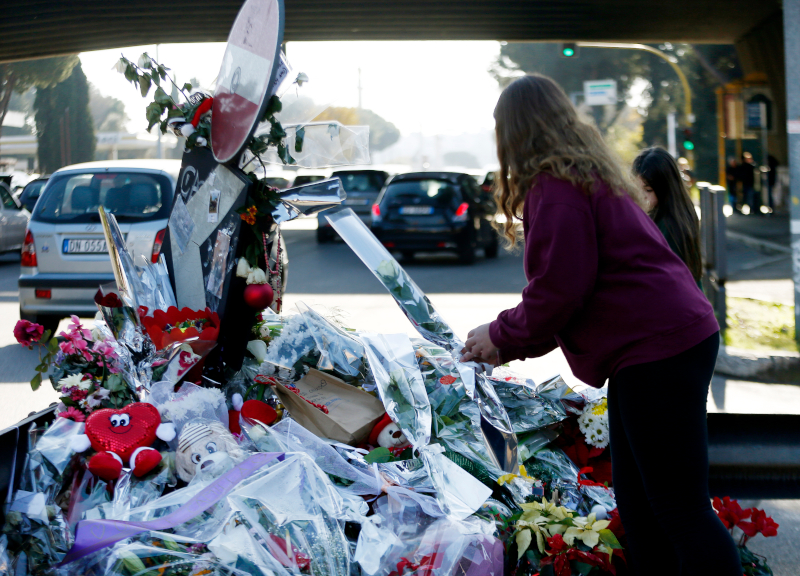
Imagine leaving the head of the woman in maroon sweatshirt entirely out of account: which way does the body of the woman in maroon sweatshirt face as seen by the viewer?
to the viewer's left

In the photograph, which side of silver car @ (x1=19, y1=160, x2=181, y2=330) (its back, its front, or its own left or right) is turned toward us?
back

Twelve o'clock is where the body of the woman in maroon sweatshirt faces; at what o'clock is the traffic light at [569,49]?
The traffic light is roughly at 3 o'clock from the woman in maroon sweatshirt.

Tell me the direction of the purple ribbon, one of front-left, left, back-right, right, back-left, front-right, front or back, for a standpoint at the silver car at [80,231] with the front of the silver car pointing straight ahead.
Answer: back

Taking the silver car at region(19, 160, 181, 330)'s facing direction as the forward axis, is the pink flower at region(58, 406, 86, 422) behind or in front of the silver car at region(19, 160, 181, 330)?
behind

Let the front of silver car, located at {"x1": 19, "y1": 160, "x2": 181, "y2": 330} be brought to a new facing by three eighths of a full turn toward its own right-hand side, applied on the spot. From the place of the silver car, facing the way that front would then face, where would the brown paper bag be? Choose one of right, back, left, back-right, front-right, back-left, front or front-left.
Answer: front-right

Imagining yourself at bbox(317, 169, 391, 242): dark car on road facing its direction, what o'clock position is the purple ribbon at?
The purple ribbon is roughly at 6 o'clock from the dark car on road.

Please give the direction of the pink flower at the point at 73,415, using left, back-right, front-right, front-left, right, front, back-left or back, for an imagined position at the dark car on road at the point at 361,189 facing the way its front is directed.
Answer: back

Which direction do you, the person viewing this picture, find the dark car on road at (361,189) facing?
facing away from the viewer

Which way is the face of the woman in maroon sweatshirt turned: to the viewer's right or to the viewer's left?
to the viewer's left

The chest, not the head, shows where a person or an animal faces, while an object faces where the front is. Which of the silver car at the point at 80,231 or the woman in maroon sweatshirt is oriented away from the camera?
the silver car

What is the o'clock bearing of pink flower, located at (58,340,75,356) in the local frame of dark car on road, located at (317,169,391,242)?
The pink flower is roughly at 6 o'clock from the dark car on road.

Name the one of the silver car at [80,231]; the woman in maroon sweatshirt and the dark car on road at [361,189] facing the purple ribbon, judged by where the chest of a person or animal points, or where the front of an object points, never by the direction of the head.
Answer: the woman in maroon sweatshirt

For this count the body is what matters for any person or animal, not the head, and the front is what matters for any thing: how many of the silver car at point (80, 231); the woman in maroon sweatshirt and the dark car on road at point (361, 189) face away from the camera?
2
